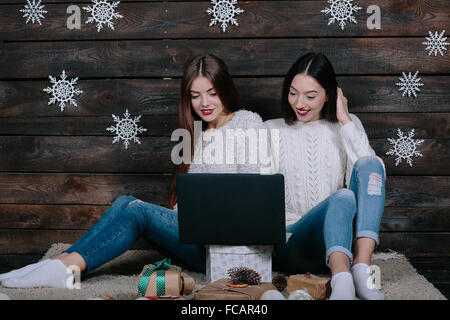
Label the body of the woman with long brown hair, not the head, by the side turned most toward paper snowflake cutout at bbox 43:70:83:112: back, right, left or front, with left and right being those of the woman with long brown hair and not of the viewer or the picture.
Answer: right

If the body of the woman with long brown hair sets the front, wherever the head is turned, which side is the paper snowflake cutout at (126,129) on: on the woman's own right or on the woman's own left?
on the woman's own right

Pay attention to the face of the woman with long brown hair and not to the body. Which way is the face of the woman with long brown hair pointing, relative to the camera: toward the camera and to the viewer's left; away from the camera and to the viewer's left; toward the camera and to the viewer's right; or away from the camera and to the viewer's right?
toward the camera and to the viewer's right

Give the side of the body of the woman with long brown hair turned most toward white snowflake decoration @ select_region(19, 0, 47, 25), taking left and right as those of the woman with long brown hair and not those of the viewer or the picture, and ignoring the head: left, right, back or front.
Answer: right

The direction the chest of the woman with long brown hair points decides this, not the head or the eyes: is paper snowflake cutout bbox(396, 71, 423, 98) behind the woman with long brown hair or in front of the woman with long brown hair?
behind

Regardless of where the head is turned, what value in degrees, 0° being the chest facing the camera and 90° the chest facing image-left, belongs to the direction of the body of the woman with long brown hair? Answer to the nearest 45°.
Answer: approximately 45°
